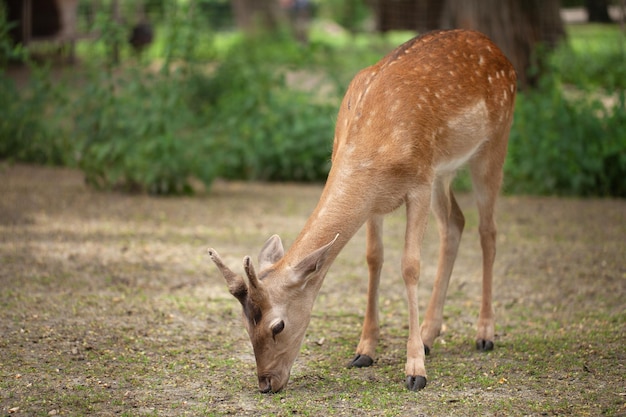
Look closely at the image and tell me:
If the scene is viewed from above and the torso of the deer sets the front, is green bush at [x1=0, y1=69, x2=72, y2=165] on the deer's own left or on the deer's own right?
on the deer's own right

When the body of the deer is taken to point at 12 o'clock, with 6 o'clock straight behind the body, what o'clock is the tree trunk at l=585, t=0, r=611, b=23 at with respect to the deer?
The tree trunk is roughly at 5 o'clock from the deer.

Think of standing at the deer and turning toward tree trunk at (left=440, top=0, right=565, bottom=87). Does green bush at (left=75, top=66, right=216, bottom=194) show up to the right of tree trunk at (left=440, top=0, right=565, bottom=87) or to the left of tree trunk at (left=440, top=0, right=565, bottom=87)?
left

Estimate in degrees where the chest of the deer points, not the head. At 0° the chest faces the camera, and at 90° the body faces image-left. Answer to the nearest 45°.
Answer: approximately 45°

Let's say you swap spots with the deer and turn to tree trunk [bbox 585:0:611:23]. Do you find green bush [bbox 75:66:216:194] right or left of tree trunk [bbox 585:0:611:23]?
left

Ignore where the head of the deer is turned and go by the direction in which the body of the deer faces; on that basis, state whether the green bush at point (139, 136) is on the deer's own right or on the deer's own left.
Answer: on the deer's own right

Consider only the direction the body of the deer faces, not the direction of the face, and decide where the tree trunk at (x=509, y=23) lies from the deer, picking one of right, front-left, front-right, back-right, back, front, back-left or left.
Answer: back-right
